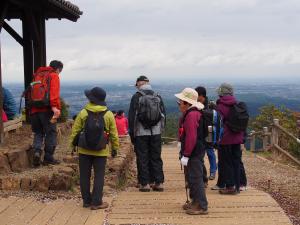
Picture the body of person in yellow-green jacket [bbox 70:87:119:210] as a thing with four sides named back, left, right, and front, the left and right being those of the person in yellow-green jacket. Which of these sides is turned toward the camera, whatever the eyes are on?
back

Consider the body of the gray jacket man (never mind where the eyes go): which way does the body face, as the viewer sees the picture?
away from the camera

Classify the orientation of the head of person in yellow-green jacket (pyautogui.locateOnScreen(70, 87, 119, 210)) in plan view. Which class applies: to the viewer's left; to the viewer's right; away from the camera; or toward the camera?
away from the camera

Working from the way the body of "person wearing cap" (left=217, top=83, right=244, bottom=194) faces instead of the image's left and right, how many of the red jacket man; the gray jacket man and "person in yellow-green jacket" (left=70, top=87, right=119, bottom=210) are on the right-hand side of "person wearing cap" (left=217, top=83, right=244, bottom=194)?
0

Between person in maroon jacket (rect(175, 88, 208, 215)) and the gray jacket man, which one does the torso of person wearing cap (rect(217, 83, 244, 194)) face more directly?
the gray jacket man

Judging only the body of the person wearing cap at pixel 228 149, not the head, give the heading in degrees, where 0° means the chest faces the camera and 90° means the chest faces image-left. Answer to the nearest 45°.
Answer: approximately 135°

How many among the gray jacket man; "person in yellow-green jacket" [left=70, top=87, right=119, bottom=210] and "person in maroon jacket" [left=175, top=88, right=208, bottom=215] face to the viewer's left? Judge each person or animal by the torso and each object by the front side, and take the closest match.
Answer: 1

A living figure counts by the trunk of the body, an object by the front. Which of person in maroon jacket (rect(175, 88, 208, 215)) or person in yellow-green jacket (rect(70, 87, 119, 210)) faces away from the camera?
person in yellow-green jacket (rect(70, 87, 119, 210))

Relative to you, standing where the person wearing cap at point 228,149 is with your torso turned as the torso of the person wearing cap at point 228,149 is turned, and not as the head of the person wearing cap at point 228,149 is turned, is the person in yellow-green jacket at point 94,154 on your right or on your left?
on your left

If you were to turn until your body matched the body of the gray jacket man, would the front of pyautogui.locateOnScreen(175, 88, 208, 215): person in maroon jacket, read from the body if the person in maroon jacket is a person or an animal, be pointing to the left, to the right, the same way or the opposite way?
to the left

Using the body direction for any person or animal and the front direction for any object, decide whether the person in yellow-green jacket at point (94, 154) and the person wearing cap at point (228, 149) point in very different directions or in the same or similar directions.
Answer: same or similar directions

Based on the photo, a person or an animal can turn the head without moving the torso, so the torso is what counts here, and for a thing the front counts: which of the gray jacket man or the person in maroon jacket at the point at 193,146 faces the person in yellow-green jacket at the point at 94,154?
the person in maroon jacket at the point at 193,146

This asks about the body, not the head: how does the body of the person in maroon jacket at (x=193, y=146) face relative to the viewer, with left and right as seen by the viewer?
facing to the left of the viewer

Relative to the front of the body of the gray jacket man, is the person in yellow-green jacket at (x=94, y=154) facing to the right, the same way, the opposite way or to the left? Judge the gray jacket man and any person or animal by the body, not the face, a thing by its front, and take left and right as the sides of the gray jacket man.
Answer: the same way

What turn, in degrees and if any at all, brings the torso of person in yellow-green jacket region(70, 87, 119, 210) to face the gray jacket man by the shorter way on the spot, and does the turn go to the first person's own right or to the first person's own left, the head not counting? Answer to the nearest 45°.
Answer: approximately 45° to the first person's own right
